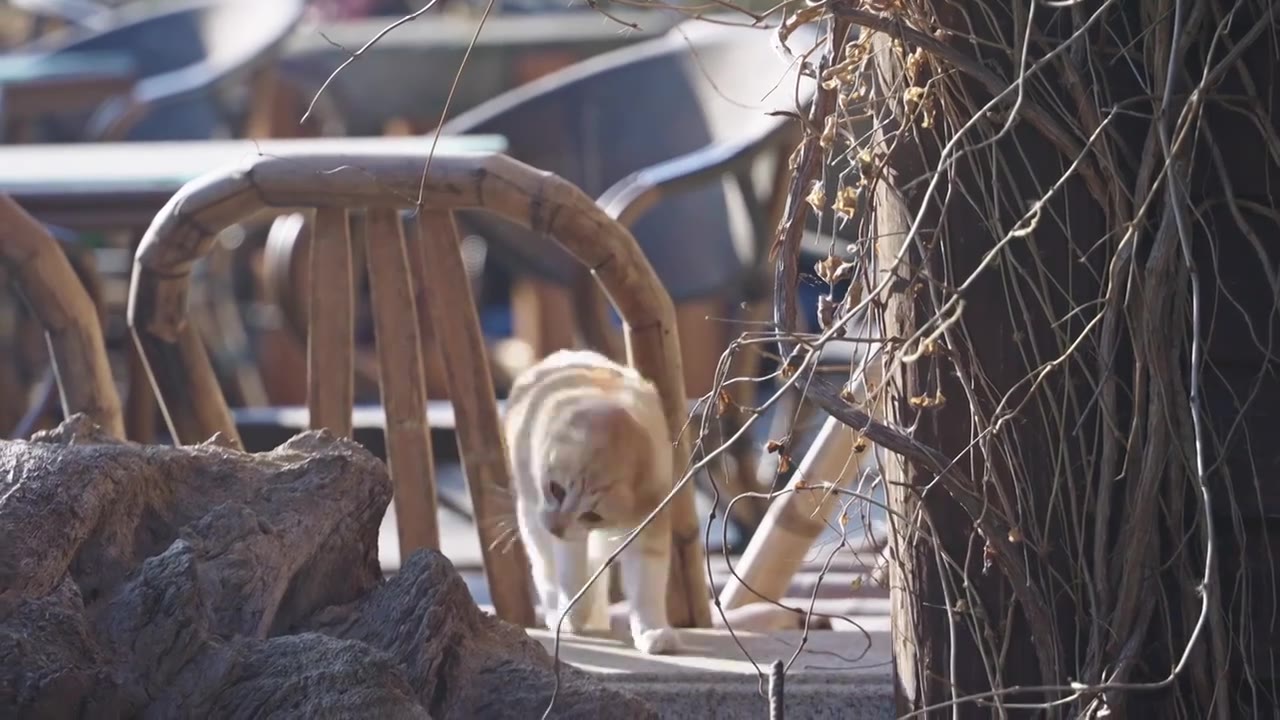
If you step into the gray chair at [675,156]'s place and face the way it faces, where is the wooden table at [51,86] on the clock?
The wooden table is roughly at 2 o'clock from the gray chair.

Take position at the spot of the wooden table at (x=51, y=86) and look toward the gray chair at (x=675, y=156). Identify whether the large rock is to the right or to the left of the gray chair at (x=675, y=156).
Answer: right

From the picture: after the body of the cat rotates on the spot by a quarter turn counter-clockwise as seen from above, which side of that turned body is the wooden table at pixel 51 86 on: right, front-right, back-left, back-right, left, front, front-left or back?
back-left

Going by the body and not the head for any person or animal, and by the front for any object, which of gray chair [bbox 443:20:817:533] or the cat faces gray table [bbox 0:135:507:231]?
the gray chair

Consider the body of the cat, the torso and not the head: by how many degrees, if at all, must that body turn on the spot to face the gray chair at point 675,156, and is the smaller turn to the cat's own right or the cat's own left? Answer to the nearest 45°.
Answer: approximately 180°

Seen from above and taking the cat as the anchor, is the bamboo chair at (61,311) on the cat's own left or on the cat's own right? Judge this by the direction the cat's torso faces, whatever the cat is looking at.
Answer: on the cat's own right

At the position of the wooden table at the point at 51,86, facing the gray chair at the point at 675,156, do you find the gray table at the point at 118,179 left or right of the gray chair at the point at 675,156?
right

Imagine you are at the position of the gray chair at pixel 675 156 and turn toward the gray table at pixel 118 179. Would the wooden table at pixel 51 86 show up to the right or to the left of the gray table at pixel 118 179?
right

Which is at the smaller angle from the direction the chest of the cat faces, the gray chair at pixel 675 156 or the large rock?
the large rock

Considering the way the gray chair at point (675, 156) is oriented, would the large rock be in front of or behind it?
in front
